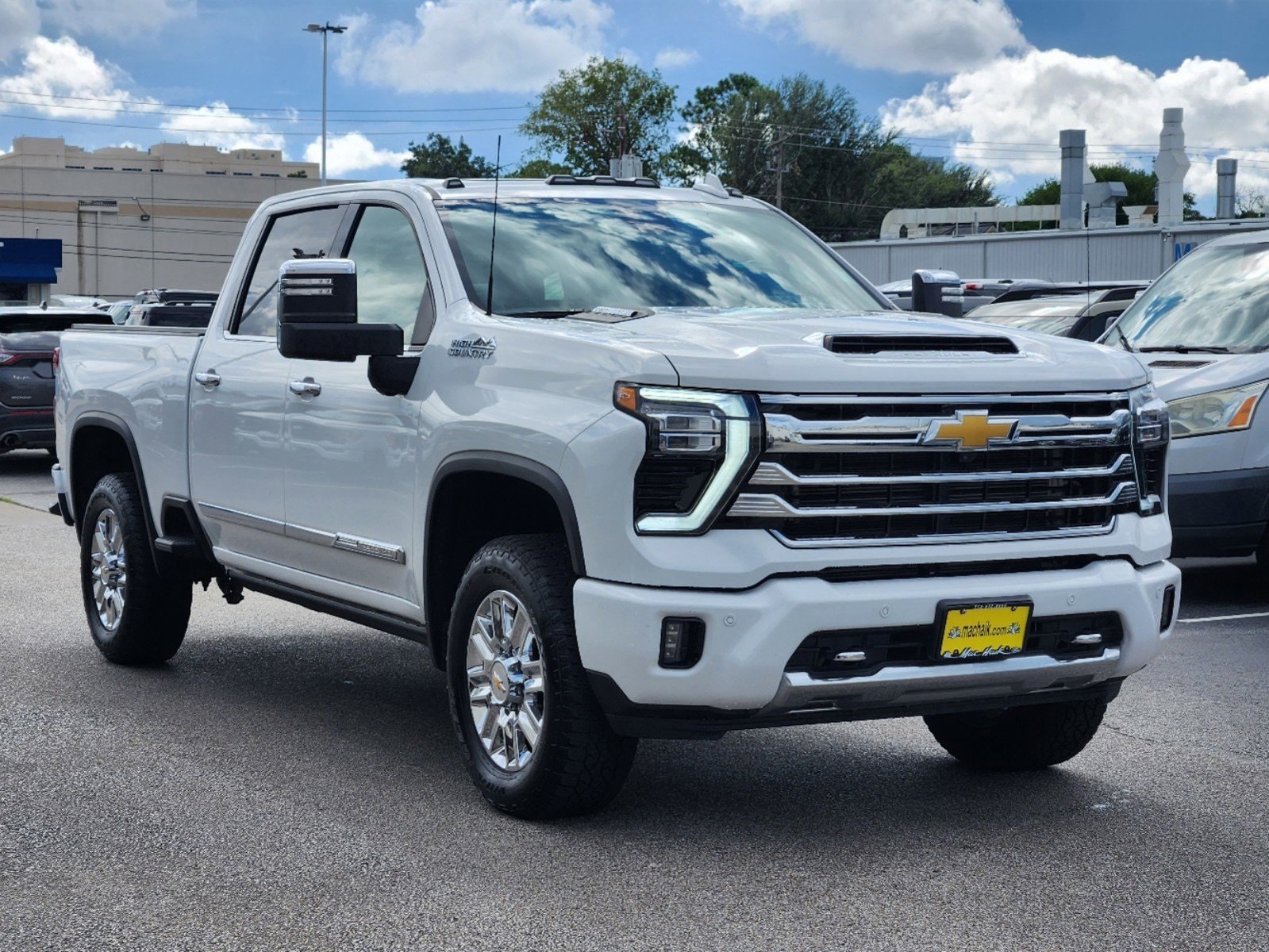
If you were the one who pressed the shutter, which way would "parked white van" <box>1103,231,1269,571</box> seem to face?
facing the viewer and to the left of the viewer

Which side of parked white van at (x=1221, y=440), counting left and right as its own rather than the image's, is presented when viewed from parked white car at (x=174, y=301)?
right

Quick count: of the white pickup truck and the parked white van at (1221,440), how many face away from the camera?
0

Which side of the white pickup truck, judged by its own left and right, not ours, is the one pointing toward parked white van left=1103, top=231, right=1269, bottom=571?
left

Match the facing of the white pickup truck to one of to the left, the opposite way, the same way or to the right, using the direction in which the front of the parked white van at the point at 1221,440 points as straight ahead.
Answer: to the left

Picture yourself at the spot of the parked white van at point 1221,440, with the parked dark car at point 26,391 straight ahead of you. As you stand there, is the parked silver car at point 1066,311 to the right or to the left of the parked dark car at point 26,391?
right

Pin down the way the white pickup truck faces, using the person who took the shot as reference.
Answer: facing the viewer and to the right of the viewer

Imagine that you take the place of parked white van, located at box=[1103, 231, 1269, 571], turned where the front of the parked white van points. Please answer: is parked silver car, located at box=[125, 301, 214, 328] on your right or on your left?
on your right

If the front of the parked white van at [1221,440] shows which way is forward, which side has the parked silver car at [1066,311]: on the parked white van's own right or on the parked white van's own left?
on the parked white van's own right

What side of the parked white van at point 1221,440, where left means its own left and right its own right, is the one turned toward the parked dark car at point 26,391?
right

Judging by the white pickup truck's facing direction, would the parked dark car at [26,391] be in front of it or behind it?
behind
